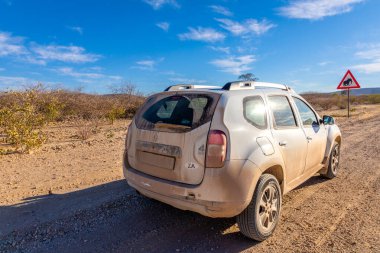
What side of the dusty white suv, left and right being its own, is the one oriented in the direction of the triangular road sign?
front

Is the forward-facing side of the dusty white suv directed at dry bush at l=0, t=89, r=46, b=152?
no

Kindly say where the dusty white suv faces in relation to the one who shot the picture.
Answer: facing away from the viewer and to the right of the viewer

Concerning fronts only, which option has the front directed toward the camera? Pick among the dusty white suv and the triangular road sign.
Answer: the triangular road sign

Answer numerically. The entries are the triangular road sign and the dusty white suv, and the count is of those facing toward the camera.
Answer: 1

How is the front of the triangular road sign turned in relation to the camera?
facing the viewer

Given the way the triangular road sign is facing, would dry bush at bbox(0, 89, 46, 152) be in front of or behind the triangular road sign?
in front

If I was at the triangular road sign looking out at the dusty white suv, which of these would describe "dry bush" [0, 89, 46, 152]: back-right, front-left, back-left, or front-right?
front-right

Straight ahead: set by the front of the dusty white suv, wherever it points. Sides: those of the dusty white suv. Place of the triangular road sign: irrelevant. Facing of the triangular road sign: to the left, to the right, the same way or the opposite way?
the opposite way

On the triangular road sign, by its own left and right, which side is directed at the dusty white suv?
front
